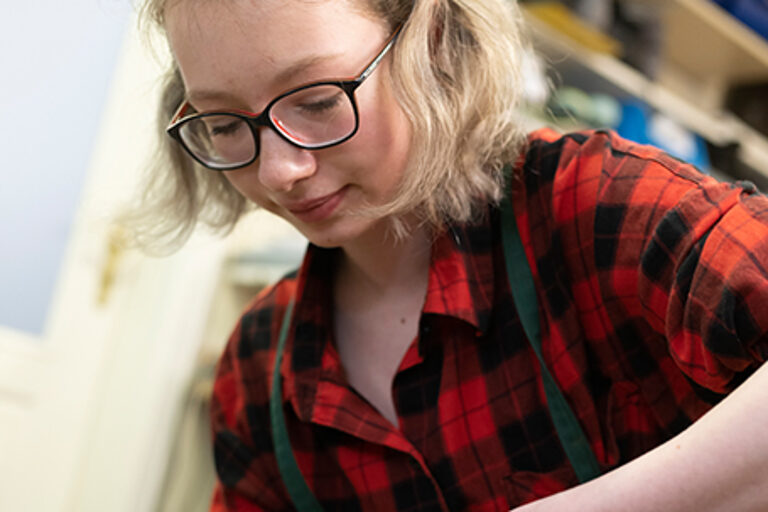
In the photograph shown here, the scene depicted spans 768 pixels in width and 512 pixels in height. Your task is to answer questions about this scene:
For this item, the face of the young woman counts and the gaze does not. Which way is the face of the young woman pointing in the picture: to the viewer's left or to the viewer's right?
to the viewer's left

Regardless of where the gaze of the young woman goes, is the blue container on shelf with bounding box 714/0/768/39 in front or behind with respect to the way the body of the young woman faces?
behind

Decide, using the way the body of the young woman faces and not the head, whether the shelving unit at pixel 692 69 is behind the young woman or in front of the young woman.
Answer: behind

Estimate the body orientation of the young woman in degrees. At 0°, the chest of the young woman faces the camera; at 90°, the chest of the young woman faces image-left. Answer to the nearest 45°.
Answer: approximately 45°
